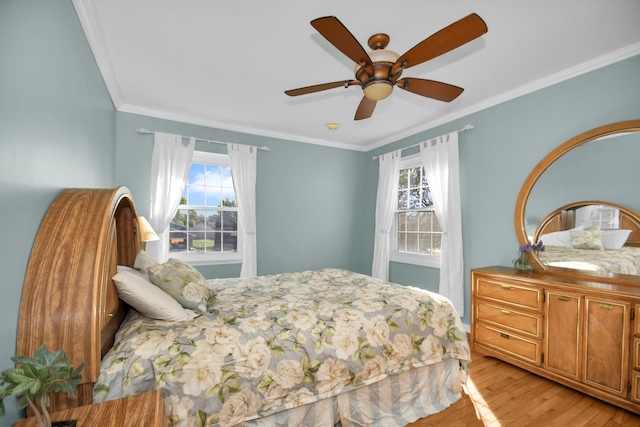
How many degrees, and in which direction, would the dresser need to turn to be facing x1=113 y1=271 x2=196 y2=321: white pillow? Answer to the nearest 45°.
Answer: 0° — it already faces it

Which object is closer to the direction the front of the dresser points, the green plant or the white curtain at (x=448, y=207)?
the green plant

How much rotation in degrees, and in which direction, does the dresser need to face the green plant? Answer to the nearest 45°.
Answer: approximately 45° to its left

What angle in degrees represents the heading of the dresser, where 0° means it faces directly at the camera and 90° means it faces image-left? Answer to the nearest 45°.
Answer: approximately 45°

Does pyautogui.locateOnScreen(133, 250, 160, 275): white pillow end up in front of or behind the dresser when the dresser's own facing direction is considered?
in front

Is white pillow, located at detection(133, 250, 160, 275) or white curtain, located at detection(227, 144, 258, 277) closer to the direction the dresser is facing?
the white pillow

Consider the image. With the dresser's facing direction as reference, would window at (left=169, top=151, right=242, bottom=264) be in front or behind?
in front

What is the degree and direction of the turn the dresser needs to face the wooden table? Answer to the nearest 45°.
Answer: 0° — it already faces it

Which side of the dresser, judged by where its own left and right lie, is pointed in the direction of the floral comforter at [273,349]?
front
